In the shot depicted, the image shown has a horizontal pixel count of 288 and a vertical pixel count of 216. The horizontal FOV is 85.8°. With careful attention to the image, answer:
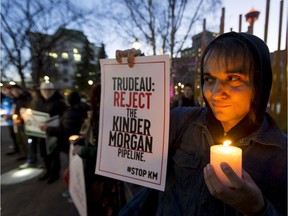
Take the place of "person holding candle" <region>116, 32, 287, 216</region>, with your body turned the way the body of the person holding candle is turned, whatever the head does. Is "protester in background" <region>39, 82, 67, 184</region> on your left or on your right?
on your right

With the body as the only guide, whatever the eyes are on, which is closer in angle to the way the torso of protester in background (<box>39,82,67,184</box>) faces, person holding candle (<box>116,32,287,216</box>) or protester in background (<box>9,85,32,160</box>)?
the person holding candle

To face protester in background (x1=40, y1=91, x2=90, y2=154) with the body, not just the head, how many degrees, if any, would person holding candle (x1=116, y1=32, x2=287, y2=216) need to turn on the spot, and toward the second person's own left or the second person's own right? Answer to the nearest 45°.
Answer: approximately 135° to the second person's own right

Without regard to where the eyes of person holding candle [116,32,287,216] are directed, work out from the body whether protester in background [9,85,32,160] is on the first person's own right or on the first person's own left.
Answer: on the first person's own right

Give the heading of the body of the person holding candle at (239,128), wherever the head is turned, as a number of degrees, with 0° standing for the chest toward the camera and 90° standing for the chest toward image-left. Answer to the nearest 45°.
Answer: approximately 0°

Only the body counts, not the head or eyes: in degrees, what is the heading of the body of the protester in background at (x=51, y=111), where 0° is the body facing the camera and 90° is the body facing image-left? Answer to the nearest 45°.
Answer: approximately 45°

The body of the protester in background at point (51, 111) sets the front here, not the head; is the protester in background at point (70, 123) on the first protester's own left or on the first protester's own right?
on the first protester's own left

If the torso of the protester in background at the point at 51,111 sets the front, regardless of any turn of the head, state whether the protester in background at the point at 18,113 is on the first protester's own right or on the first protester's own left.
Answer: on the first protester's own right
